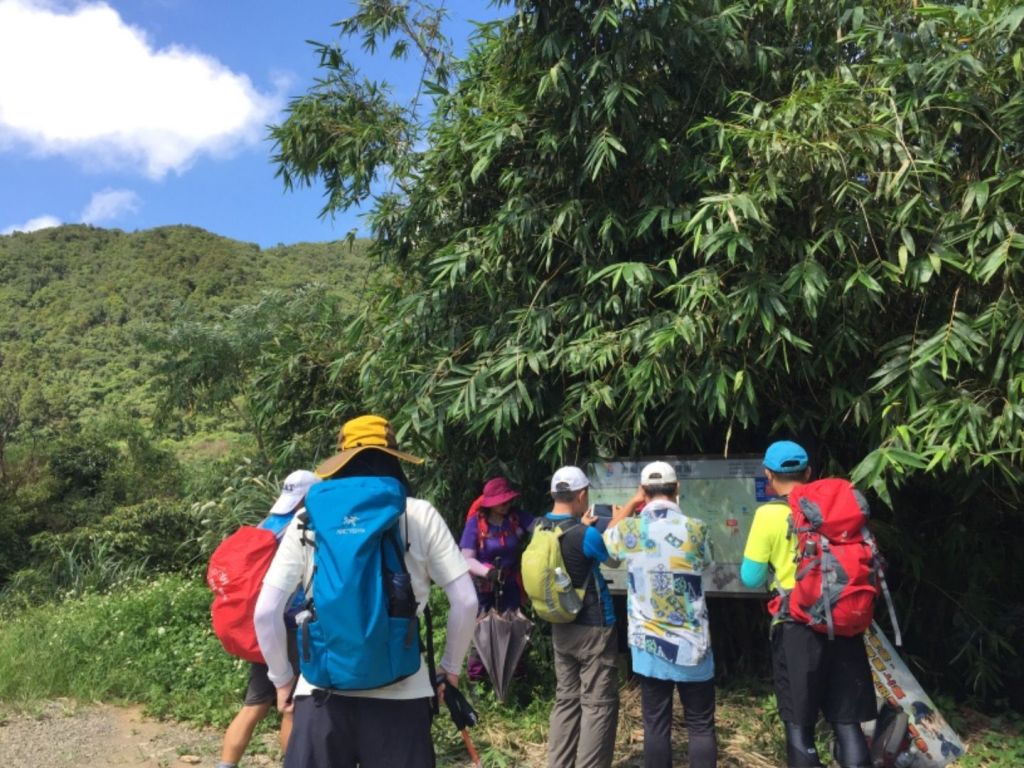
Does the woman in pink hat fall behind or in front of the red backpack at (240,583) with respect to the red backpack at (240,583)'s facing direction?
behind

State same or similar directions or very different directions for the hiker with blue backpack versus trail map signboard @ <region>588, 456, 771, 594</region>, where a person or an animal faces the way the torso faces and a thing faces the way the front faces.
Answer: very different directions

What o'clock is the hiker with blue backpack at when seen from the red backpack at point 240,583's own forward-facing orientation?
The hiker with blue backpack is roughly at 10 o'clock from the red backpack.

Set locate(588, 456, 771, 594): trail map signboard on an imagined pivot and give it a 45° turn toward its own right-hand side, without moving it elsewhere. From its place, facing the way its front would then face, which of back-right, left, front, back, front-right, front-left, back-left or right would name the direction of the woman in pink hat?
front-right

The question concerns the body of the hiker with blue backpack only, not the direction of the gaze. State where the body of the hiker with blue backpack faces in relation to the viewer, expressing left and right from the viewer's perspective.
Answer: facing away from the viewer

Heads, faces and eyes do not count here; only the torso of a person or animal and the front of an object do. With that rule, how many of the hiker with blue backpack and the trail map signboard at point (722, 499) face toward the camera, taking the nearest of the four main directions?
1

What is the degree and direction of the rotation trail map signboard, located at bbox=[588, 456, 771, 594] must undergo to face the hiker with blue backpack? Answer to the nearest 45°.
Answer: approximately 45° to its right
